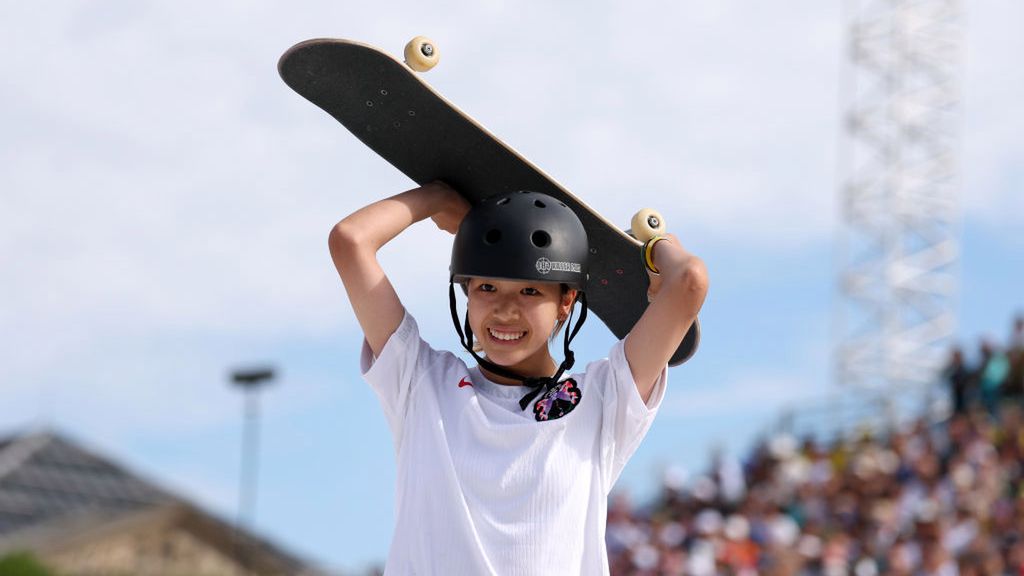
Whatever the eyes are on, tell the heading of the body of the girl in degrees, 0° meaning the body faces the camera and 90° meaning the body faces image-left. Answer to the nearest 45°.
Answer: approximately 0°
